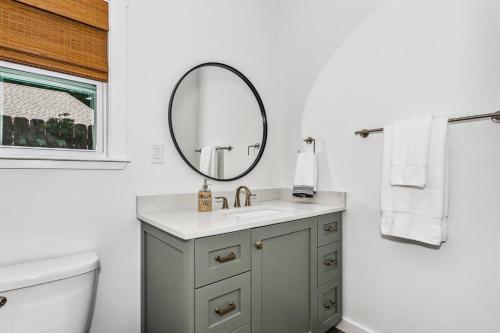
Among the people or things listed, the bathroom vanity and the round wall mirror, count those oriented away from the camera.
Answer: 0

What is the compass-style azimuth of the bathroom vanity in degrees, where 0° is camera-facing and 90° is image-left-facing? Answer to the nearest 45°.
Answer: approximately 315°

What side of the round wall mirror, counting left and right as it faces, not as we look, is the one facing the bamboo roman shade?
right

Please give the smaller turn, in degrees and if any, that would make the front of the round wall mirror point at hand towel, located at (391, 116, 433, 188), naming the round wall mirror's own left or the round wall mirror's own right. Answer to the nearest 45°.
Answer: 0° — it already faces it

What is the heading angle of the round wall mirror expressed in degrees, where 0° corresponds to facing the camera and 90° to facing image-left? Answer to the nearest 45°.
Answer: approximately 315°

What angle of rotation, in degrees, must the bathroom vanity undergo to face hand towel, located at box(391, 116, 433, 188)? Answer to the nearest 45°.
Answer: approximately 45° to its left
